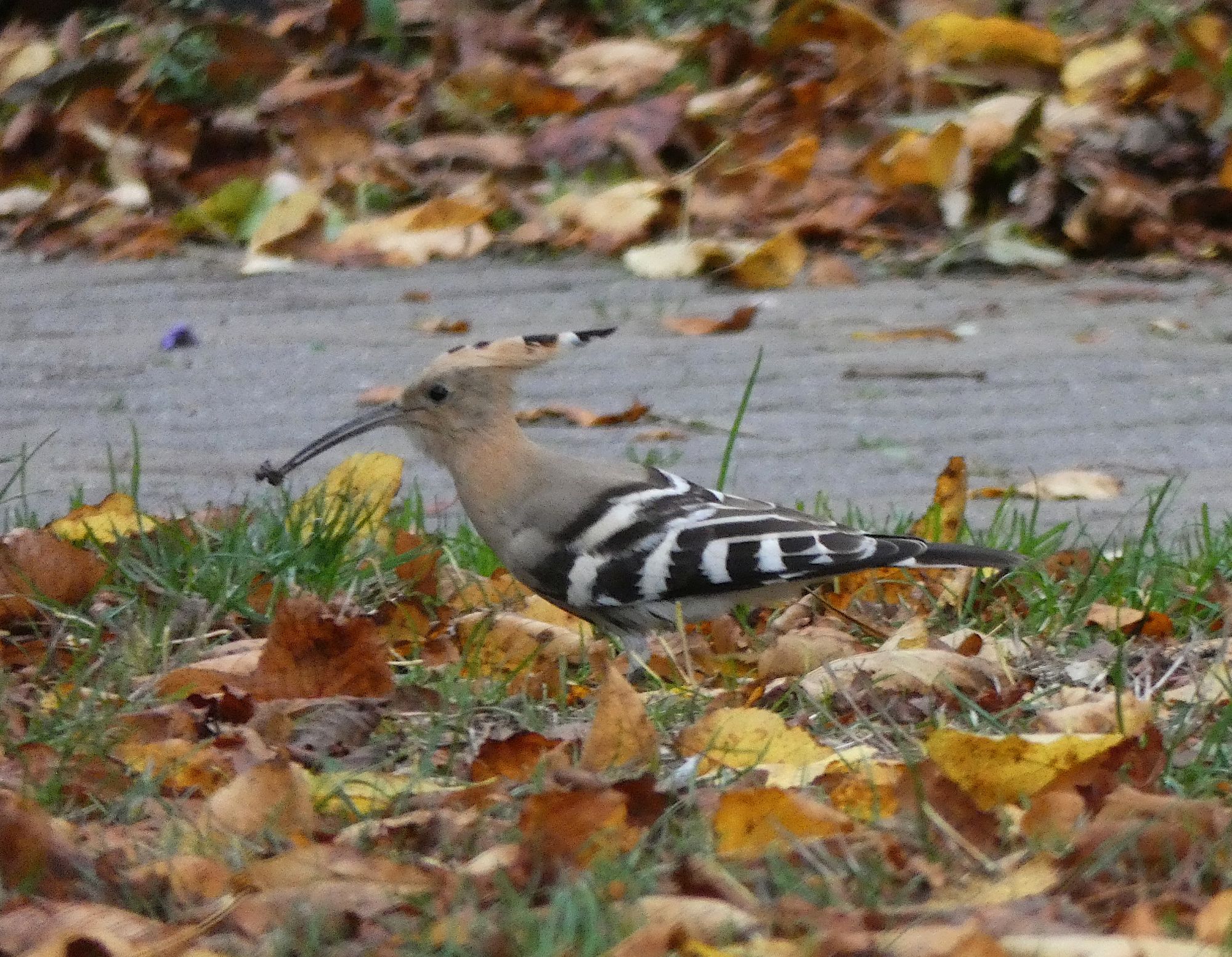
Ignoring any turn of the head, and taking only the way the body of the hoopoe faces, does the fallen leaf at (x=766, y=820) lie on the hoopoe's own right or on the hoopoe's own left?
on the hoopoe's own left

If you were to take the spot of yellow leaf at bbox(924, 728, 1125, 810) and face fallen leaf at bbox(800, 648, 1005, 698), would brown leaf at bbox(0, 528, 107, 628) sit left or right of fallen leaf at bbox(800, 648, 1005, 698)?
left

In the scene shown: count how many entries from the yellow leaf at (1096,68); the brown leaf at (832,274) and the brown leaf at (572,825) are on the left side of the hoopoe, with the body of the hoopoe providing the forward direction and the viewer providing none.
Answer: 1

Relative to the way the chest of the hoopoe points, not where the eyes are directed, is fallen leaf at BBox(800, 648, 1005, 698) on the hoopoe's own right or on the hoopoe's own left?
on the hoopoe's own left

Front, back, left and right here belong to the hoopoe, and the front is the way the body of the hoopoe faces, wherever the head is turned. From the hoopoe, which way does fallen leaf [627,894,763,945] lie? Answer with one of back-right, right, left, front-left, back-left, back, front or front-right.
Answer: left

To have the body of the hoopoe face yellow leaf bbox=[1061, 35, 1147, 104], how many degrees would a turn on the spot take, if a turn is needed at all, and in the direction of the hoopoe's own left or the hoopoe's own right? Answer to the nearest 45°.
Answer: approximately 135° to the hoopoe's own right

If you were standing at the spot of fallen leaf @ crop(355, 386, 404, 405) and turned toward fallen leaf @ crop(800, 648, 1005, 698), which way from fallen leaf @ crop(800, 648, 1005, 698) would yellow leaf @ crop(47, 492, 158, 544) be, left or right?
right

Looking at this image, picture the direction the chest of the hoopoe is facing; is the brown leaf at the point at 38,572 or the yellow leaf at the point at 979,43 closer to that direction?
the brown leaf

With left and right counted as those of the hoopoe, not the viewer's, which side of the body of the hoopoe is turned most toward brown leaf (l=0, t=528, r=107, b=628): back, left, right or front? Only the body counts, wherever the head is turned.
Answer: front

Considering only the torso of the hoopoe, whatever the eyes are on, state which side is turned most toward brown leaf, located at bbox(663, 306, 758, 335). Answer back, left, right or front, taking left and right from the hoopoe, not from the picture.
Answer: right

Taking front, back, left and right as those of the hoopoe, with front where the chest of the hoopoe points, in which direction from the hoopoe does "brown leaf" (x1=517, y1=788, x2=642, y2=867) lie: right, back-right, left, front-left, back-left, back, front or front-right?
left

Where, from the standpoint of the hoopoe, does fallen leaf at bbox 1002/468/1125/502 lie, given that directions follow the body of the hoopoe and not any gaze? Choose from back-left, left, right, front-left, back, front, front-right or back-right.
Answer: back-right

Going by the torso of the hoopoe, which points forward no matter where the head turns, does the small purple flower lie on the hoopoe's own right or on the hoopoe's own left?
on the hoopoe's own right

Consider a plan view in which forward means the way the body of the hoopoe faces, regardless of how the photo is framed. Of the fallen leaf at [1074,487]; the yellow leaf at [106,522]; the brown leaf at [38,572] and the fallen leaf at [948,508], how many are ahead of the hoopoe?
2

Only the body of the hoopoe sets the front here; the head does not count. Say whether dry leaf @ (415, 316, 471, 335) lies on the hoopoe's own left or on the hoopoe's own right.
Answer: on the hoopoe's own right

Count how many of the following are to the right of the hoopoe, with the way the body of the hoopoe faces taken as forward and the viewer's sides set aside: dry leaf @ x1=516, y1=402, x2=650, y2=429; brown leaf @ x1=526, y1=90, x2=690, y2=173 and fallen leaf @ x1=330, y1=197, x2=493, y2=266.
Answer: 3

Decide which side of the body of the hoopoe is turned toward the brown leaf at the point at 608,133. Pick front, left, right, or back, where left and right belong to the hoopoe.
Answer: right

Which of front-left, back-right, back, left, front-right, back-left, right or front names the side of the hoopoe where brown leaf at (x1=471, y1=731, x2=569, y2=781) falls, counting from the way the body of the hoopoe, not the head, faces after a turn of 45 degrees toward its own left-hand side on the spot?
front-left

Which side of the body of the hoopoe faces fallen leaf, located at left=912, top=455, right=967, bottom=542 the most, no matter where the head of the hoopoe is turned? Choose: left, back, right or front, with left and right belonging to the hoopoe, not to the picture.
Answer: back

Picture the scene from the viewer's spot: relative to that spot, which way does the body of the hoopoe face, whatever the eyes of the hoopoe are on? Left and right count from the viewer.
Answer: facing to the left of the viewer
